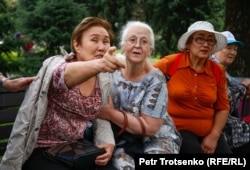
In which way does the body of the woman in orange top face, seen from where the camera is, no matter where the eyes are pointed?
toward the camera

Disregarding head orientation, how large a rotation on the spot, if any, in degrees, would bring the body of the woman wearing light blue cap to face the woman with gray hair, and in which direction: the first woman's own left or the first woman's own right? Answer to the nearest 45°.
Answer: approximately 90° to the first woman's own right

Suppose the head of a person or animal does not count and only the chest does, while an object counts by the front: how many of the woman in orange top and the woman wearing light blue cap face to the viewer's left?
0

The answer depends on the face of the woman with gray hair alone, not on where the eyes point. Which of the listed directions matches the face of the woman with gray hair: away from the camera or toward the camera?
toward the camera
